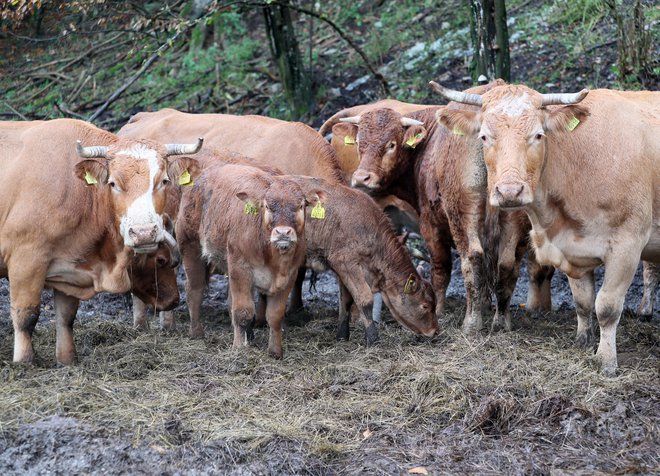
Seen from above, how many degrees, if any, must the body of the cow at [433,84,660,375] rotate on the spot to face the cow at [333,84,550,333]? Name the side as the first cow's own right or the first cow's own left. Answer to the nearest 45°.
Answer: approximately 90° to the first cow's own right

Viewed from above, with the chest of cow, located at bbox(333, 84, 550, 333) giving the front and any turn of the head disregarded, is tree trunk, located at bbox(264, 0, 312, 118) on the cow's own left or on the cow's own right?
on the cow's own right

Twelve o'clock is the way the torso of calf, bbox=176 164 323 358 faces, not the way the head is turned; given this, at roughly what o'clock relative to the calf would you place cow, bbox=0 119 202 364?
The cow is roughly at 4 o'clock from the calf.

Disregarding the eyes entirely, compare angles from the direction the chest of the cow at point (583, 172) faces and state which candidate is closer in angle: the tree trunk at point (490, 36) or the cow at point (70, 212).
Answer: the cow

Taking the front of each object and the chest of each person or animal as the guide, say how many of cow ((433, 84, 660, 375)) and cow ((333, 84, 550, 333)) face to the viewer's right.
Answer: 0

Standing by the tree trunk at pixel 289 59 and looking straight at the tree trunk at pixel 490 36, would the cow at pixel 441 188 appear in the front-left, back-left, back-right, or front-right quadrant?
front-right

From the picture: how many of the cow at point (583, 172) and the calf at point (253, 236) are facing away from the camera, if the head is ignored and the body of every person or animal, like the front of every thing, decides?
0

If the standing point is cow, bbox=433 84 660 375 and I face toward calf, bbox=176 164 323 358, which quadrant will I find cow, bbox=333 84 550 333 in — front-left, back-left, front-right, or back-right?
front-right

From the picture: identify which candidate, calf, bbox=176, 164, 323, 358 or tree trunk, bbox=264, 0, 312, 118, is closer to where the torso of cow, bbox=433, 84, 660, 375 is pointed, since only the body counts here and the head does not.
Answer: the calf

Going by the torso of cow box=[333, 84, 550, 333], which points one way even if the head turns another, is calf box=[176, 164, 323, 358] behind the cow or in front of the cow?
in front

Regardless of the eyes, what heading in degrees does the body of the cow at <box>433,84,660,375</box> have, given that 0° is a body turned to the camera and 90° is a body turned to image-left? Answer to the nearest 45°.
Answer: approximately 45°
